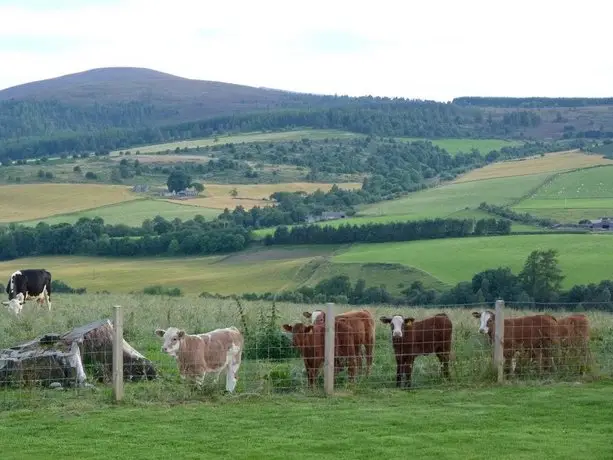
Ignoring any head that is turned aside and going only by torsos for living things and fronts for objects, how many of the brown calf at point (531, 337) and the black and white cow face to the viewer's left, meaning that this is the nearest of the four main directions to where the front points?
2

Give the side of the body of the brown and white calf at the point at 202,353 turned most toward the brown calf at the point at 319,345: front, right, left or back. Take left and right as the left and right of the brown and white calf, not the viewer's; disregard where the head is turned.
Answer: back

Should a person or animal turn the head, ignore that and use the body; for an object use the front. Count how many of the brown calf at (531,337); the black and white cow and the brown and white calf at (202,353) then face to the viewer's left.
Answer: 3

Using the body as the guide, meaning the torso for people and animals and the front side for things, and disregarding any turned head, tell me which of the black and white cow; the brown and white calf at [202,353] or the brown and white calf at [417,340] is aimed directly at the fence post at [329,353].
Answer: the brown and white calf at [417,340]

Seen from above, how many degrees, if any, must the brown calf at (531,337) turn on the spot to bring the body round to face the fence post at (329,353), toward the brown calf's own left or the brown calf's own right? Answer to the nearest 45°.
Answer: approximately 45° to the brown calf's own left

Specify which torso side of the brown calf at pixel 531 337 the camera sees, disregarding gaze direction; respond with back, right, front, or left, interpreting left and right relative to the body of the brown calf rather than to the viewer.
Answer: left

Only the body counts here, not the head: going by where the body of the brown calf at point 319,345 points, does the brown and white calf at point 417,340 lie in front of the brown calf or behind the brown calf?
behind

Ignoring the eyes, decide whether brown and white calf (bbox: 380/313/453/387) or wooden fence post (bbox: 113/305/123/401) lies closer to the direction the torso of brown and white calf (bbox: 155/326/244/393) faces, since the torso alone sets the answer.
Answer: the wooden fence post

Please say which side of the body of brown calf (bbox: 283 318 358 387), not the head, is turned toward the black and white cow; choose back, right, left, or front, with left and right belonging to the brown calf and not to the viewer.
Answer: right

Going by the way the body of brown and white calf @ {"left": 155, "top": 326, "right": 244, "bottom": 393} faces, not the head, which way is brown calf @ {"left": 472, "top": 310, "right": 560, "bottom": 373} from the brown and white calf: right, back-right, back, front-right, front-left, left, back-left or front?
back

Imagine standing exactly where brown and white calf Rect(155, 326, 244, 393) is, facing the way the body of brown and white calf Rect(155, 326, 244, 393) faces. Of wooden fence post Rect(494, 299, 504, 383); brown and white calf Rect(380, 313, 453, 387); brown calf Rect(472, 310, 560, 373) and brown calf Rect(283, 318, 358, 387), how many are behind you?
4

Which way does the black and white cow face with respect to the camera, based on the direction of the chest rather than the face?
to the viewer's left

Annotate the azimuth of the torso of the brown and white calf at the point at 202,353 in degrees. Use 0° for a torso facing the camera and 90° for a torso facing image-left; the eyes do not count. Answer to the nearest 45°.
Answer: approximately 90°

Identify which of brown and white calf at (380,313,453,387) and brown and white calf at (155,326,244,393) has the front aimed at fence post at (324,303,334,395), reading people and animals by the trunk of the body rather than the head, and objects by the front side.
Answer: brown and white calf at (380,313,453,387)

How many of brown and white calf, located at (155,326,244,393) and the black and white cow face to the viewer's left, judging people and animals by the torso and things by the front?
2

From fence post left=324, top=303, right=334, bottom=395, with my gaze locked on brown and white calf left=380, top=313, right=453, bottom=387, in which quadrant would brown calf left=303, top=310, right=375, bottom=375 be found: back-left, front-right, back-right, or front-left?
front-left

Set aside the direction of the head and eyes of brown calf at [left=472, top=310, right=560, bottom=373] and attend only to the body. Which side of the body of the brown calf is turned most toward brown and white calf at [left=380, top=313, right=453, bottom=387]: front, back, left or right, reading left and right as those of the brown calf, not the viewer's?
front
